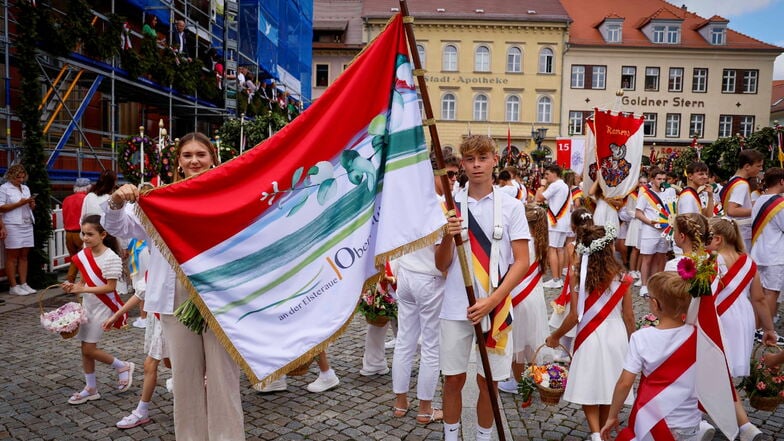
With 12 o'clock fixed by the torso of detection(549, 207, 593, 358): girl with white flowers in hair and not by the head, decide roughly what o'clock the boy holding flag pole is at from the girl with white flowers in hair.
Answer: The boy holding flag pole is roughly at 8 o'clock from the girl with white flowers in hair.

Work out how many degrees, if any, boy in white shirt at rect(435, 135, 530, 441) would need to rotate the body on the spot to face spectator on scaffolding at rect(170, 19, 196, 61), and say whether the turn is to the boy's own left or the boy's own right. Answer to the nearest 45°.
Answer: approximately 135° to the boy's own right

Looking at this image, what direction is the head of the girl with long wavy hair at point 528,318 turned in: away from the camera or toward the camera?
away from the camera

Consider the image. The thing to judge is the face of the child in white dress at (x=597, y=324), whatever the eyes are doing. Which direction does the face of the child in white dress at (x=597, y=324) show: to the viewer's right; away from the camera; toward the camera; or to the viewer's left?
away from the camera

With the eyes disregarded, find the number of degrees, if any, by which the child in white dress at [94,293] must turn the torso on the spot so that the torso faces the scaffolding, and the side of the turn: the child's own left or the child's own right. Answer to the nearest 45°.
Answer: approximately 135° to the child's own right

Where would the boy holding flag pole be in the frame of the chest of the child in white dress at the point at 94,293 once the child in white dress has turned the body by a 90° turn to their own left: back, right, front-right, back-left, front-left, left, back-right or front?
front

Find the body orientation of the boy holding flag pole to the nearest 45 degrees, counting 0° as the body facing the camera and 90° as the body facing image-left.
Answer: approximately 0°

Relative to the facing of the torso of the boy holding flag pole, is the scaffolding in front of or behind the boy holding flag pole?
behind

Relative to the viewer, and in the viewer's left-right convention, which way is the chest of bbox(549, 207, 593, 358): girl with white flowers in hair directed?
facing away from the viewer and to the left of the viewer

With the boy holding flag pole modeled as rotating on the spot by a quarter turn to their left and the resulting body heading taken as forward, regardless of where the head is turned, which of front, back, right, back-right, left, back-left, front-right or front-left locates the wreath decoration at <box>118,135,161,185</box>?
back-left
